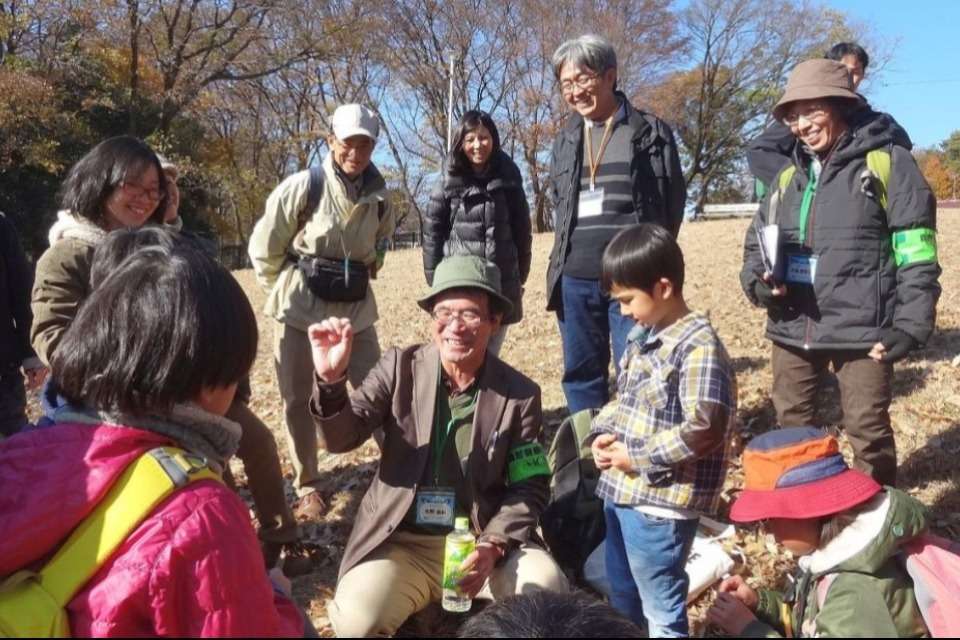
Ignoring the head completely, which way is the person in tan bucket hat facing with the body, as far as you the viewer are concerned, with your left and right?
facing the viewer and to the left of the viewer

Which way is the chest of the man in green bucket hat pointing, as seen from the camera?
toward the camera

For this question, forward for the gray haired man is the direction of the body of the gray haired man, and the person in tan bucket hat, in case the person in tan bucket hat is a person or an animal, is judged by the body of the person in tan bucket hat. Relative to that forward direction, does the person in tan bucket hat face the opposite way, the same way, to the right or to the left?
the same way

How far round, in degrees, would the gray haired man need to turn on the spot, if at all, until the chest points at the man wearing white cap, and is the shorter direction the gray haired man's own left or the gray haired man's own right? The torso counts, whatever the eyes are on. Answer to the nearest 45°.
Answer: approximately 45° to the gray haired man's own right

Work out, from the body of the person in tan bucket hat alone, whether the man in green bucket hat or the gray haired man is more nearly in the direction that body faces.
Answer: the man in green bucket hat

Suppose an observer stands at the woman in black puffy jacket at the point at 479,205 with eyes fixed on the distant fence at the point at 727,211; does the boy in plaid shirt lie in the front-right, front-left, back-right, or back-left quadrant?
back-right

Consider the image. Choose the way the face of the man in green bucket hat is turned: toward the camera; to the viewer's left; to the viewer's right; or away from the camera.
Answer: toward the camera

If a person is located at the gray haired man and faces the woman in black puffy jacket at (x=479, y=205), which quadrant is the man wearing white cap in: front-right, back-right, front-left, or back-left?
front-left

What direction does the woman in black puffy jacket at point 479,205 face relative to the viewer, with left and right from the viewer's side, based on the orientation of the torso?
facing the viewer

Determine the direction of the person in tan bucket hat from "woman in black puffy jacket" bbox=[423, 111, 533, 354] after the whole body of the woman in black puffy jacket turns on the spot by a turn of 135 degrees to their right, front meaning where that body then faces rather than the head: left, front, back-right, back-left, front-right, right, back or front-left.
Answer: back

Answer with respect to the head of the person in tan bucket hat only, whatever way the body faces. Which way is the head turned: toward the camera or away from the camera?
toward the camera

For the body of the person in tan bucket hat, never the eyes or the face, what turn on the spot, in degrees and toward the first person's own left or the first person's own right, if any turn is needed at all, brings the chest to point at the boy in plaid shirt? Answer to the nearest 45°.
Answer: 0° — they already face them

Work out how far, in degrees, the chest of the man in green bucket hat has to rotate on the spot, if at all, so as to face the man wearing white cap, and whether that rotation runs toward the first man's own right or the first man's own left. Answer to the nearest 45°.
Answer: approximately 135° to the first man's own right

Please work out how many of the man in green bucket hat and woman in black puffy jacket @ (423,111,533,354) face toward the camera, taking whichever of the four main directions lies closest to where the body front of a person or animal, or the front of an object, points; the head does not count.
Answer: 2

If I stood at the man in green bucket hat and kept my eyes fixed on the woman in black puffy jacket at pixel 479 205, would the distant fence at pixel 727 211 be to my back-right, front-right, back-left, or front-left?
front-right

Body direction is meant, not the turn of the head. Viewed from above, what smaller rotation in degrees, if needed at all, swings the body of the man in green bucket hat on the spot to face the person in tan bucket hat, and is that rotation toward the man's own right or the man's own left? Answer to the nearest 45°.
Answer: approximately 90° to the man's own left
